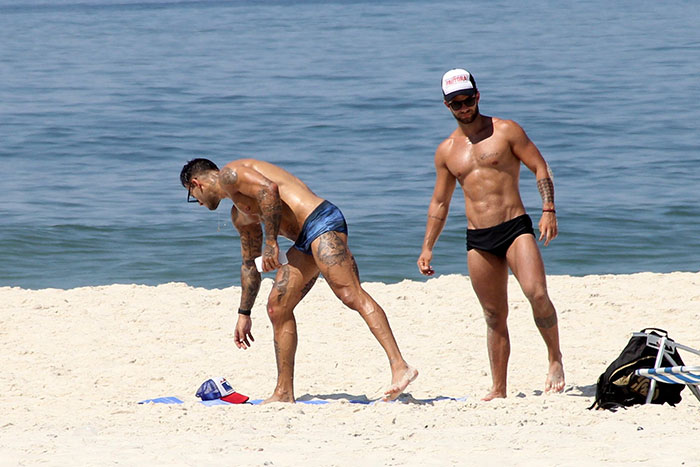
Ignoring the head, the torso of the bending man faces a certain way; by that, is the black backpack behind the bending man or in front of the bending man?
behind

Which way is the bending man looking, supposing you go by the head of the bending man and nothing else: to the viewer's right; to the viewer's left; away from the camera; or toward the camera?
to the viewer's left

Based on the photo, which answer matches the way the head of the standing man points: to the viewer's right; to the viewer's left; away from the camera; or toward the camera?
toward the camera

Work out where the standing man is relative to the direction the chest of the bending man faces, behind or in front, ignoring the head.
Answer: behind

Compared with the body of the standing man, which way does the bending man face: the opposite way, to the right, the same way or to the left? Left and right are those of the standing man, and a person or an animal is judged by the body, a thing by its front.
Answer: to the right

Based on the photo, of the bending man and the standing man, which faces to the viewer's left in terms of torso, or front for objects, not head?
the bending man

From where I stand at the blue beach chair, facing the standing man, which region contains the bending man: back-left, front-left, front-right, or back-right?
front-left

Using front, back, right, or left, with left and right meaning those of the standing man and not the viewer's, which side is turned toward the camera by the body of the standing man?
front

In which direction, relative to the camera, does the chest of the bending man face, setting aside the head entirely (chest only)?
to the viewer's left

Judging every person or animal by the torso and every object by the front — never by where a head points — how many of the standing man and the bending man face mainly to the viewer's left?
1

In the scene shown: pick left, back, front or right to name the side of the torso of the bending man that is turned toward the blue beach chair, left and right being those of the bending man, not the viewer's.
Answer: back
